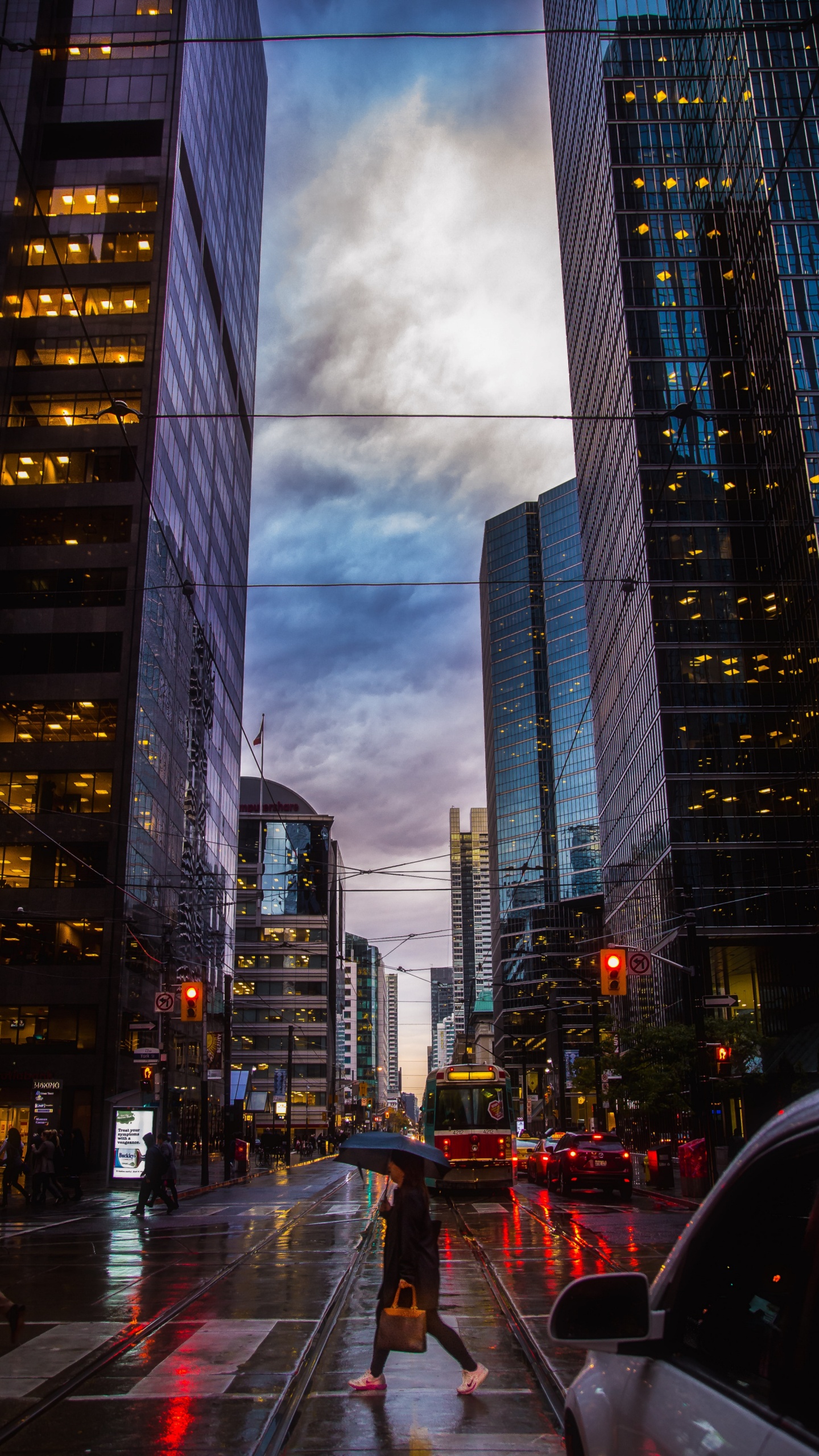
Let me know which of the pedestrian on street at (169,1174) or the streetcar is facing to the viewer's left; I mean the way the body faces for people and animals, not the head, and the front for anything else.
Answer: the pedestrian on street

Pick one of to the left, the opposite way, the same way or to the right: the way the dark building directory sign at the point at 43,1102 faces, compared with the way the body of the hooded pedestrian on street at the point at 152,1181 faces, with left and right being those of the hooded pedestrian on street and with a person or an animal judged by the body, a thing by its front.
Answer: to the left

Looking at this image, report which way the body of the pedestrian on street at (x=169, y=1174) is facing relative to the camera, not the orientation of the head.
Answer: to the viewer's left

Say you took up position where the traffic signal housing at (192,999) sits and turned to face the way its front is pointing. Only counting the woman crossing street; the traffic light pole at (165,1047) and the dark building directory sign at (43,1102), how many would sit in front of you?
1

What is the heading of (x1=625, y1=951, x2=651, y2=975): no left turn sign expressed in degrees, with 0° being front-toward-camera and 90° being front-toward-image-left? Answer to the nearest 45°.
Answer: approximately 0°

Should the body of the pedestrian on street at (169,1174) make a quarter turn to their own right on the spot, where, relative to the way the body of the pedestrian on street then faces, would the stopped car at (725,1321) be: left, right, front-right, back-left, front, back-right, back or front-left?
back

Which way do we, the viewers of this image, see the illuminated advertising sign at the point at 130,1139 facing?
facing the viewer

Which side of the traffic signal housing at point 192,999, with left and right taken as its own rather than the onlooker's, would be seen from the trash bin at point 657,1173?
left

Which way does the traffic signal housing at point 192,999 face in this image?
toward the camera

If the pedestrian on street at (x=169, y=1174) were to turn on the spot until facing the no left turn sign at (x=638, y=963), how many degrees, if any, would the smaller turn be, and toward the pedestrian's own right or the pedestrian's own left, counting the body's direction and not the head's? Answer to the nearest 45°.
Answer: approximately 180°

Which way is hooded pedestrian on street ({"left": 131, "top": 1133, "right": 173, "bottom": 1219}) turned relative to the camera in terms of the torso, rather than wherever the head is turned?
to the viewer's left

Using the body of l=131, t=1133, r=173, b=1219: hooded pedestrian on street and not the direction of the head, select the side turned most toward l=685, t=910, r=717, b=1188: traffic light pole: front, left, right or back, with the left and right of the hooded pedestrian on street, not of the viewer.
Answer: back
